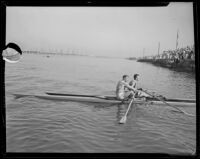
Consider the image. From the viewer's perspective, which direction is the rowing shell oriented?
to the viewer's left

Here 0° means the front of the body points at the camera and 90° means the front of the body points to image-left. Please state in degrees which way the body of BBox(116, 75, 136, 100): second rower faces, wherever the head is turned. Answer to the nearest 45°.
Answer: approximately 270°
